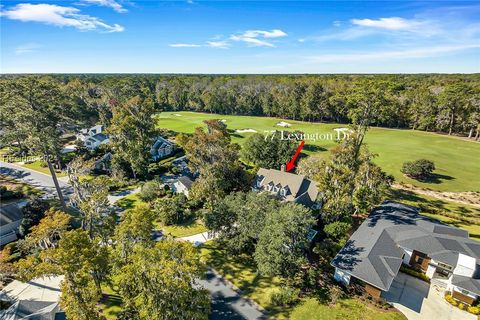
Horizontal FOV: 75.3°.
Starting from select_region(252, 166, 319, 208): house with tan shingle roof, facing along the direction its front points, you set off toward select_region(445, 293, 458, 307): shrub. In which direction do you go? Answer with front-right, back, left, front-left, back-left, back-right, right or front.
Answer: left

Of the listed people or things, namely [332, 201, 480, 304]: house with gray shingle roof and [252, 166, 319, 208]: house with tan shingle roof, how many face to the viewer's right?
0

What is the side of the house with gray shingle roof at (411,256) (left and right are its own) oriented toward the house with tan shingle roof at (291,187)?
right

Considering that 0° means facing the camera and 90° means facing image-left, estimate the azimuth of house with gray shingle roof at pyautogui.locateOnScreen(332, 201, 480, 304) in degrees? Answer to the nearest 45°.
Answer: approximately 45°

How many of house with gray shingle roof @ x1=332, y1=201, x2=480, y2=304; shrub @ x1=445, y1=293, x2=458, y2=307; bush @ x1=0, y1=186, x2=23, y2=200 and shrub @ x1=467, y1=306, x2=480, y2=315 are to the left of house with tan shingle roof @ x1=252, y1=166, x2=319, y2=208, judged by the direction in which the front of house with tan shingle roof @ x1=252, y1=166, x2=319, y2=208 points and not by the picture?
3

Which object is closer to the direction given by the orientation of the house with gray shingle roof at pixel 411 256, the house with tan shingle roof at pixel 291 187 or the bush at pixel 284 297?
the bush

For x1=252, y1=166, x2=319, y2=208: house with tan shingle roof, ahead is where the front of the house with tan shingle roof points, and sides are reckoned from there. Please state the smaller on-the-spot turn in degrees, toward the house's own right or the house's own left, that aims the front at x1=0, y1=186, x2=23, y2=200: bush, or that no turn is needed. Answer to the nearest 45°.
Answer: approximately 45° to the house's own right

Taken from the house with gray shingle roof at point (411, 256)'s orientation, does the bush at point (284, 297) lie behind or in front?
in front

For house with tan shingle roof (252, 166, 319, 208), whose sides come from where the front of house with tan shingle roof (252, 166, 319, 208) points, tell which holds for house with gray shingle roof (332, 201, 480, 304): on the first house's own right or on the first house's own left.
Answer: on the first house's own left

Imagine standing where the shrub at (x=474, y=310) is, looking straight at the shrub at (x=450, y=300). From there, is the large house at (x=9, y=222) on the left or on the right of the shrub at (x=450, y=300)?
left

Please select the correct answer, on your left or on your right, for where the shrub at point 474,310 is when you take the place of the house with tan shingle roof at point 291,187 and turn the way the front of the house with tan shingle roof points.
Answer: on your left
